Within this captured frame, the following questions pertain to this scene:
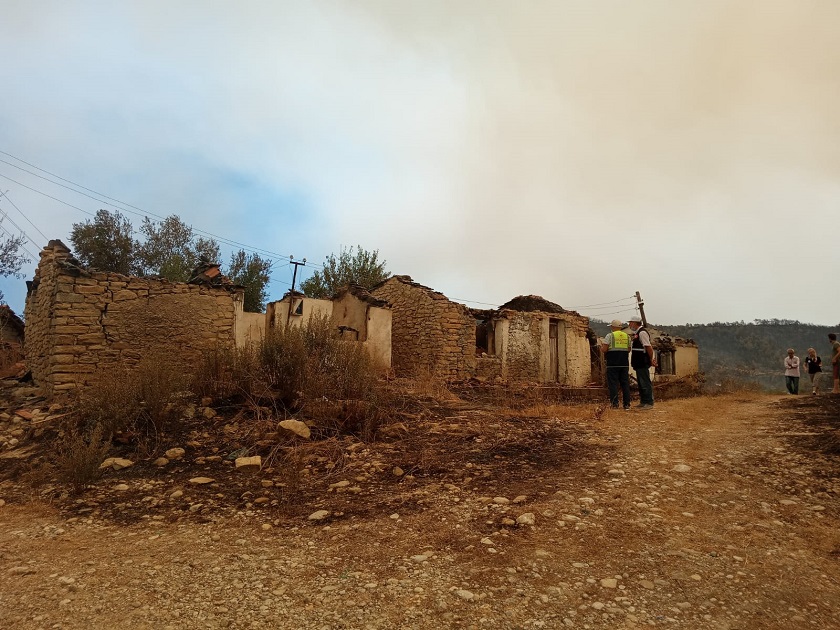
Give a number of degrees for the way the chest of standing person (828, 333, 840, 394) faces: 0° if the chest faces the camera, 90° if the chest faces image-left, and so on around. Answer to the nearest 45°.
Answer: approximately 90°

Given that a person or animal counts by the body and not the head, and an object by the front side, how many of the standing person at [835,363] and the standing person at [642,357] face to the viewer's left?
2

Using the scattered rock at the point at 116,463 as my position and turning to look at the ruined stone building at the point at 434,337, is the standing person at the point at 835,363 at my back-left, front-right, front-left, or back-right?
front-right

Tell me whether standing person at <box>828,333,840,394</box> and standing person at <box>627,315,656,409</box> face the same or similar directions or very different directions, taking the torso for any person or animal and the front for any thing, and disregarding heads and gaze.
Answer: same or similar directions

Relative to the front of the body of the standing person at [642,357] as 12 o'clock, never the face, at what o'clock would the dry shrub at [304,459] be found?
The dry shrub is roughly at 10 o'clock from the standing person.

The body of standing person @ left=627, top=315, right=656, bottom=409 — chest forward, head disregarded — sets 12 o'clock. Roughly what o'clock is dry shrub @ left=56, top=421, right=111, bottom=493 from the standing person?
The dry shrub is roughly at 10 o'clock from the standing person.

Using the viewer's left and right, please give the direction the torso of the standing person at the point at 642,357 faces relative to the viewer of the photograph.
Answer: facing to the left of the viewer

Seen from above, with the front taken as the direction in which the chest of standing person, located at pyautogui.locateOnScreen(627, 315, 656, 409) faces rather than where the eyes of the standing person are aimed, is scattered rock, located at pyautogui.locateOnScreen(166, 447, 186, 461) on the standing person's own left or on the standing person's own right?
on the standing person's own left

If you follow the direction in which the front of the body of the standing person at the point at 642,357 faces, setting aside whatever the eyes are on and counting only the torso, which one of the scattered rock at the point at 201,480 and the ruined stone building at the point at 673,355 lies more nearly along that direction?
the scattered rock

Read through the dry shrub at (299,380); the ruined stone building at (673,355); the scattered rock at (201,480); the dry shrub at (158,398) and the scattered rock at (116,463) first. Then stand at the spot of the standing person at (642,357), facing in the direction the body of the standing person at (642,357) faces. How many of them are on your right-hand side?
1

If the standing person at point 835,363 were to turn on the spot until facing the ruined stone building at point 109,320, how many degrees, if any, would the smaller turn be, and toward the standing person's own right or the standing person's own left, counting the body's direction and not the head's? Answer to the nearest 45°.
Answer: approximately 45° to the standing person's own left

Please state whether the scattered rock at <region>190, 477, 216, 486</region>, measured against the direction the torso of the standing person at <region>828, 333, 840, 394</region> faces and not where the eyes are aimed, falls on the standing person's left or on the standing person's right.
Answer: on the standing person's left

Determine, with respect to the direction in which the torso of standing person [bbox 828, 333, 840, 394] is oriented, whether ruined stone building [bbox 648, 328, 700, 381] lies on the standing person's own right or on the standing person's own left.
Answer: on the standing person's own right
